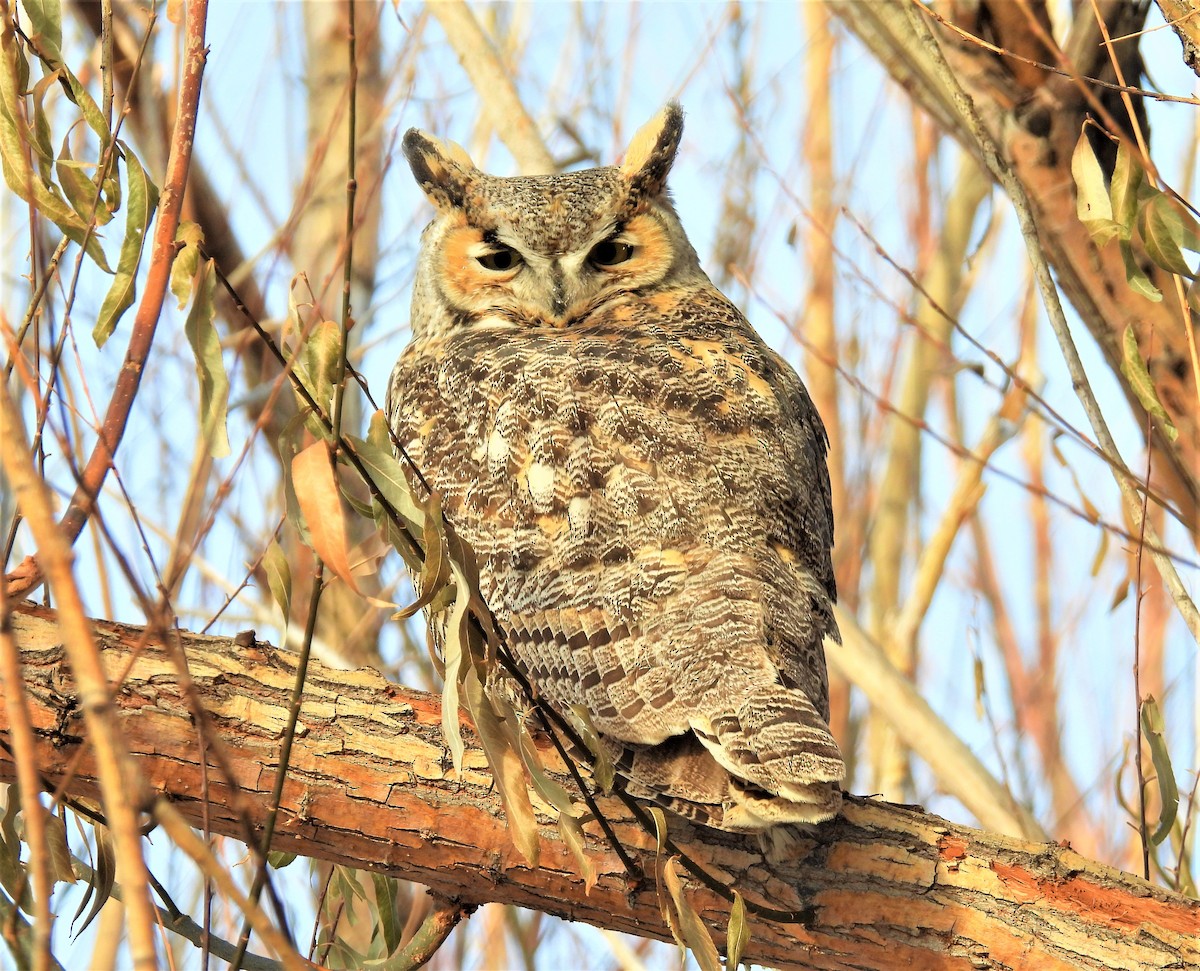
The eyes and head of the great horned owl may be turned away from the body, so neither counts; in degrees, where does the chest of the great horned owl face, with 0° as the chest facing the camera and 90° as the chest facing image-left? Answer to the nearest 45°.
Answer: approximately 135°

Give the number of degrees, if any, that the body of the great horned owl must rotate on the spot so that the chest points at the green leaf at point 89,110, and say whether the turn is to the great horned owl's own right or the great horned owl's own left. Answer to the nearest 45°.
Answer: approximately 90° to the great horned owl's own left

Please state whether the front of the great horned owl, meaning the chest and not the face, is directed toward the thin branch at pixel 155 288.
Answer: no

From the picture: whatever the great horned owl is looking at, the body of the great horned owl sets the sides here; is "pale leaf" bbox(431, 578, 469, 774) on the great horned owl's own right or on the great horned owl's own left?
on the great horned owl's own left

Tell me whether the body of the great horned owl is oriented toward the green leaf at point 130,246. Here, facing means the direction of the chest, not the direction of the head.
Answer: no

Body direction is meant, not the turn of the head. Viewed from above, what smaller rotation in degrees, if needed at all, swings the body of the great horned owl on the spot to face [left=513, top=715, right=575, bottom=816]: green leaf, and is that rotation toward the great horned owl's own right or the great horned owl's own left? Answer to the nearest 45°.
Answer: approximately 135° to the great horned owl's own left

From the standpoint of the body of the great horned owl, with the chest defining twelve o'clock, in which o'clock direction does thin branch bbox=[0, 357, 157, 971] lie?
The thin branch is roughly at 8 o'clock from the great horned owl.

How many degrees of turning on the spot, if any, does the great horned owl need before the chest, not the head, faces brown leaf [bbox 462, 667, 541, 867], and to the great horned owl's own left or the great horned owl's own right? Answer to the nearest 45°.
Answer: approximately 135° to the great horned owl's own left

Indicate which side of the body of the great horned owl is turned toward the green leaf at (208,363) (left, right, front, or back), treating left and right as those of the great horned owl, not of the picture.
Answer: left

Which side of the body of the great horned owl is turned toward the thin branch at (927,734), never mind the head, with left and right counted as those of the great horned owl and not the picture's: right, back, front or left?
right

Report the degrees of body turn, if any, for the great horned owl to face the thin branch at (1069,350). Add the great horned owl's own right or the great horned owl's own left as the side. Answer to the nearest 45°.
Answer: approximately 135° to the great horned owl's own right

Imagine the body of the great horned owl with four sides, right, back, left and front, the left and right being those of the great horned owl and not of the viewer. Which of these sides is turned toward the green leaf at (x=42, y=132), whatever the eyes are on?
left

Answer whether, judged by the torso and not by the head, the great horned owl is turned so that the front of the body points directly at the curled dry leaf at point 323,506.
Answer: no
